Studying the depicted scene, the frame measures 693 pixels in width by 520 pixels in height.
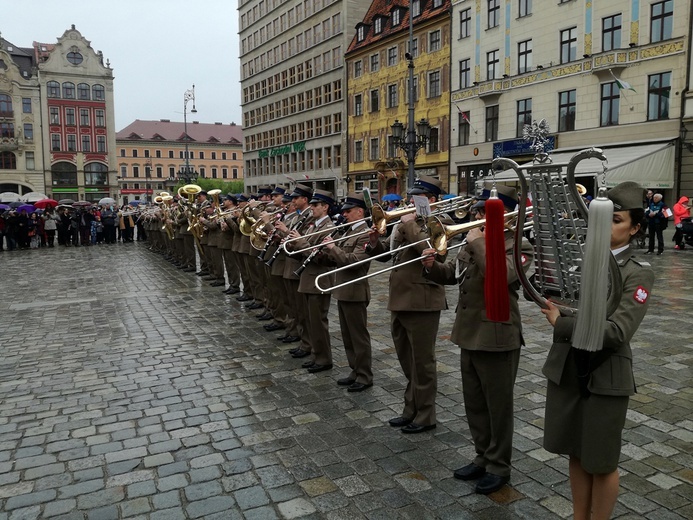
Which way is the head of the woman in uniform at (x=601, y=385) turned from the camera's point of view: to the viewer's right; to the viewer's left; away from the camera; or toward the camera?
to the viewer's left

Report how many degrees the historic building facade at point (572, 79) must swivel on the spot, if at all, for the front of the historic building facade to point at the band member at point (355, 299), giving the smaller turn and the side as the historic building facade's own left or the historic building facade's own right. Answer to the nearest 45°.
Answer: approximately 45° to the historic building facade's own left

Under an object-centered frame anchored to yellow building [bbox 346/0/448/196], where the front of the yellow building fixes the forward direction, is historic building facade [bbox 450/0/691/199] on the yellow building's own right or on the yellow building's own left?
on the yellow building's own left

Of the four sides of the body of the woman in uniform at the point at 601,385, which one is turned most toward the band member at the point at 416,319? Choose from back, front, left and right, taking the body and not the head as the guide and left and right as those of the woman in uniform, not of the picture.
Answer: right

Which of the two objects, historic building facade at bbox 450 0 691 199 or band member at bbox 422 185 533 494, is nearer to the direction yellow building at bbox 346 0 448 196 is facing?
the band member

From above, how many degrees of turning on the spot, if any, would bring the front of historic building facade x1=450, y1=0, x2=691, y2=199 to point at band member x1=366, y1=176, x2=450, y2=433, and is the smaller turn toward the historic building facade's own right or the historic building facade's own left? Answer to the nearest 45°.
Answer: approximately 45° to the historic building facade's own left

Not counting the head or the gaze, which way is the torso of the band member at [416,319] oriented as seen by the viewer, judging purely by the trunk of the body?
to the viewer's left

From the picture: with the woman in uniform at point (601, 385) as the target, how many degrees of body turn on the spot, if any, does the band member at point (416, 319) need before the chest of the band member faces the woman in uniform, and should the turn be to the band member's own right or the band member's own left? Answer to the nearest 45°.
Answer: approximately 135° to the band member's own left

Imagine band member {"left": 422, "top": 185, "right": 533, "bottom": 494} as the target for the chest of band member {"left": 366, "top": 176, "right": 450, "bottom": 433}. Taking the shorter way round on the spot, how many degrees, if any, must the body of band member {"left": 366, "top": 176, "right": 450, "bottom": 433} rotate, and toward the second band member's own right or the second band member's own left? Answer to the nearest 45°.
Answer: approximately 135° to the second band member's own left

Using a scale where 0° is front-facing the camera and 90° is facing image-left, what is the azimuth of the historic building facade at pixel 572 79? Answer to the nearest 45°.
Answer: approximately 45°

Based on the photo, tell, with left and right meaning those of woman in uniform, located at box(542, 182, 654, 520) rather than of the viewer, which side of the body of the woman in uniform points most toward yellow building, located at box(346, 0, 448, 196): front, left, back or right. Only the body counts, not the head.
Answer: right

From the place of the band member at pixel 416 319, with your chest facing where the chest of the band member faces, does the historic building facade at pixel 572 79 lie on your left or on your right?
on your right
